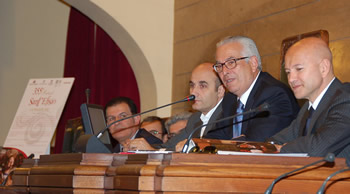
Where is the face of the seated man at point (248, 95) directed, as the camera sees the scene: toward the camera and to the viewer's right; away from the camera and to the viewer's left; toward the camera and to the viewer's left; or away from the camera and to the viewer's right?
toward the camera and to the viewer's left

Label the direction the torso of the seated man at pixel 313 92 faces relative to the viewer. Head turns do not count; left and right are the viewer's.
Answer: facing the viewer and to the left of the viewer

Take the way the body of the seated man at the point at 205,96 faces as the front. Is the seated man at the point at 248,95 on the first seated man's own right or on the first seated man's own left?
on the first seated man's own left

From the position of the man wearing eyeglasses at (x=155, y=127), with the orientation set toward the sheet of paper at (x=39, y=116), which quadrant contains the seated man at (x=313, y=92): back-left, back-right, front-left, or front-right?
back-left

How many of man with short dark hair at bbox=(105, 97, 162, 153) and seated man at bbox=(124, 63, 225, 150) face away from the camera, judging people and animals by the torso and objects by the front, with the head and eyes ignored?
0

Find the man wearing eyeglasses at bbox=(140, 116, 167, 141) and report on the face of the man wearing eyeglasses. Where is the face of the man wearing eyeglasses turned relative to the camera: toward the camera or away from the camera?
toward the camera

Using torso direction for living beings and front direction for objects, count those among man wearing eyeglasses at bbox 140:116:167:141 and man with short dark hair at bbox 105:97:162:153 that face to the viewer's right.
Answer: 0

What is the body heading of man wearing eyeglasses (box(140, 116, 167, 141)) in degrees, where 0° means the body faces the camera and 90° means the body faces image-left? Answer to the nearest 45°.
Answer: approximately 45°

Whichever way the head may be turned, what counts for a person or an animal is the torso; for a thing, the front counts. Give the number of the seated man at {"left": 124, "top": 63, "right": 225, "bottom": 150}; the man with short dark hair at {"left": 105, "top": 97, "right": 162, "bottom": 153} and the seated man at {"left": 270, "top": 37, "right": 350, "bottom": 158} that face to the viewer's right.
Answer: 0

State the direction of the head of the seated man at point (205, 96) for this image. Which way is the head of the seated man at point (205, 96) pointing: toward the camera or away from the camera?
toward the camera

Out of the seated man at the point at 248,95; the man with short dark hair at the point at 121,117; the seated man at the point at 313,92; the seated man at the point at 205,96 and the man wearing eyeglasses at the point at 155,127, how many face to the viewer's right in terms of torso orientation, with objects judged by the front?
0

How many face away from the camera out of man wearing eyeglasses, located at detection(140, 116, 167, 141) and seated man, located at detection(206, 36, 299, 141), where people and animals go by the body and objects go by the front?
0

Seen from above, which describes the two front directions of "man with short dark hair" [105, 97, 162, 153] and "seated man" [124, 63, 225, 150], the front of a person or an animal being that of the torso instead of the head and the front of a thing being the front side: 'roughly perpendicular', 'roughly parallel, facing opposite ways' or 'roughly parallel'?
roughly parallel

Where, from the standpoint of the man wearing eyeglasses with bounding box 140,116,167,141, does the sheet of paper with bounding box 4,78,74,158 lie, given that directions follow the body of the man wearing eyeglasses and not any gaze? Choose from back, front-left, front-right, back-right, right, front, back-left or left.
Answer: right

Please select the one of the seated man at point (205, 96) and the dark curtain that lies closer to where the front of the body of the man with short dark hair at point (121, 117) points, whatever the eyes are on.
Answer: the seated man

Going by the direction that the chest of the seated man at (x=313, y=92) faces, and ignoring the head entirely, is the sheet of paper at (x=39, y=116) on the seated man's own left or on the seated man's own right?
on the seated man's own right

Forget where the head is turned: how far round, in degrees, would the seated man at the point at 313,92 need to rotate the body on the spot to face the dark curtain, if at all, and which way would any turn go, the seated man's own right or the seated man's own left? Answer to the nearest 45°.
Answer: approximately 90° to the seated man's own right
